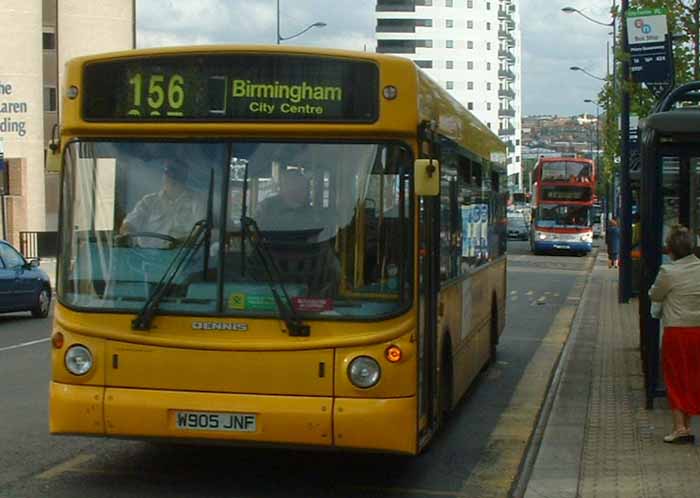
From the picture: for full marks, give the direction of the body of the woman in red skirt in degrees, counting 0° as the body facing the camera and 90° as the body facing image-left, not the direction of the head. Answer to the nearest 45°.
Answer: approximately 135°

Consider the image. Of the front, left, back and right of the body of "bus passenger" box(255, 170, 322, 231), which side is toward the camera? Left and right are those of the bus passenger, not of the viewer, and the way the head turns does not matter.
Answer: front

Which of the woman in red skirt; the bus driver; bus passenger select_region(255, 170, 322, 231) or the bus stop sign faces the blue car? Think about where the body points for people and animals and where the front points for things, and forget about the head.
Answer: the woman in red skirt

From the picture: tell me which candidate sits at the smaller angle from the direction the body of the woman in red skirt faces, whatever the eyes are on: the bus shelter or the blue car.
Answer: the blue car

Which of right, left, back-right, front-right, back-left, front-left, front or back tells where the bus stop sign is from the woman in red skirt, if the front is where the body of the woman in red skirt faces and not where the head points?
front-right

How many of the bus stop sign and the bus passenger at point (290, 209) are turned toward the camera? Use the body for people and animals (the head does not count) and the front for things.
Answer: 2

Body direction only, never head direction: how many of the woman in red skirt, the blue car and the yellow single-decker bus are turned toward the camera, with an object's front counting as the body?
1

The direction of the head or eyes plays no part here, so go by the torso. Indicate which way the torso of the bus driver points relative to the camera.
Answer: toward the camera

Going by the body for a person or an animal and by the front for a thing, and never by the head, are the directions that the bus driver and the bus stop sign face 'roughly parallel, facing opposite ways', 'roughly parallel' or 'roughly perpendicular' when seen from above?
roughly parallel

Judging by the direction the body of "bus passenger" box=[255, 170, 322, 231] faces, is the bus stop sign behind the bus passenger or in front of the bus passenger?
behind
